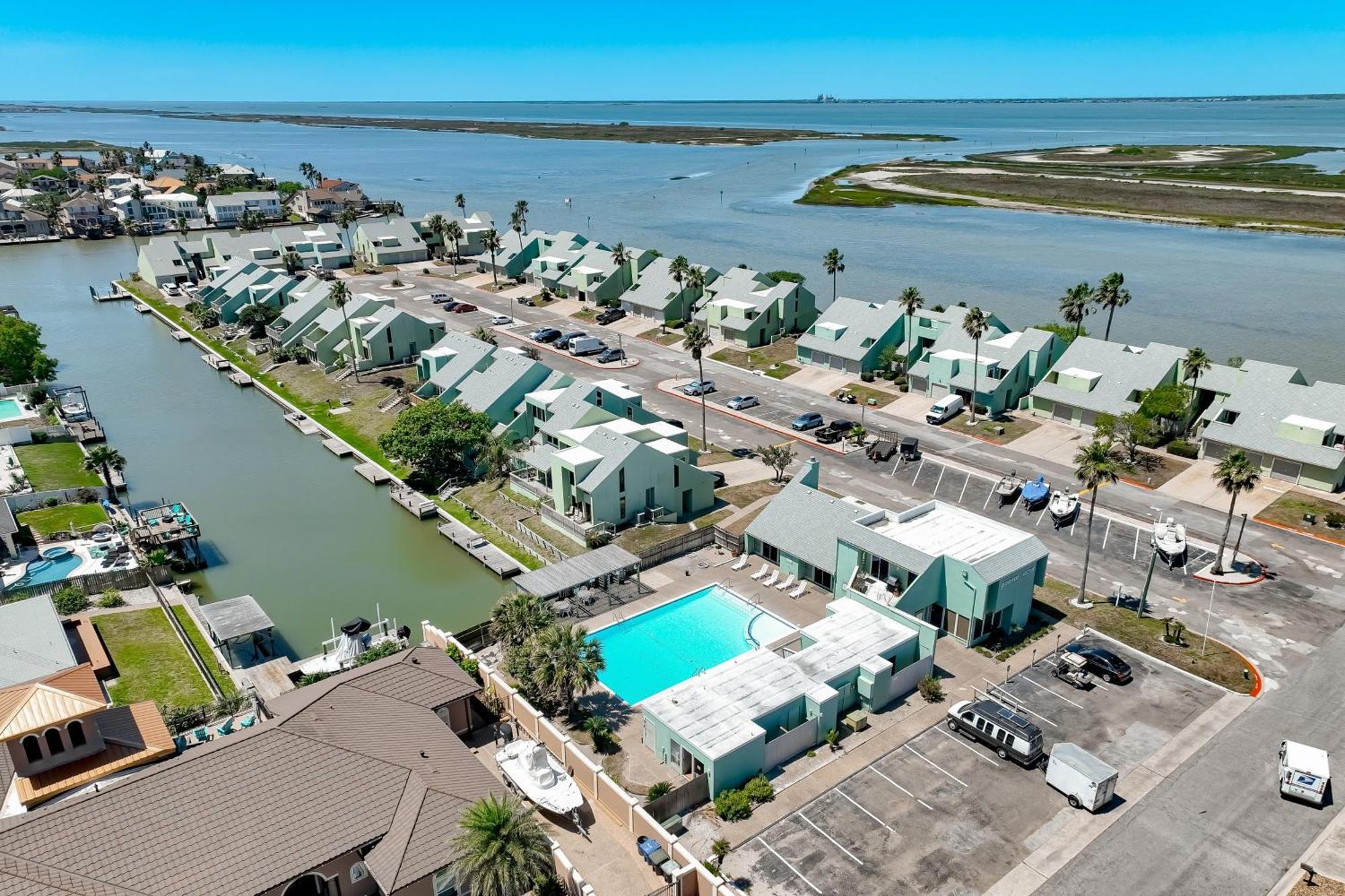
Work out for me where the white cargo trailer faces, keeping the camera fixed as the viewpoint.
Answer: facing away from the viewer and to the left of the viewer

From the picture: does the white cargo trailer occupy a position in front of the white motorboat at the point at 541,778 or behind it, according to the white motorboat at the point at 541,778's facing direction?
in front

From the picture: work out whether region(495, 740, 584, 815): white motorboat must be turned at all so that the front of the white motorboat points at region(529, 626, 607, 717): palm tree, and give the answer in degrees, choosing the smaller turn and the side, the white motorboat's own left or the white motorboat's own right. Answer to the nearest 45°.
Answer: approximately 135° to the white motorboat's own left

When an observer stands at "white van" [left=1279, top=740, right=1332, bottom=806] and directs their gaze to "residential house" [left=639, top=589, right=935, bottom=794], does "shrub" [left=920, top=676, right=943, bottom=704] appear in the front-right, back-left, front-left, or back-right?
front-right

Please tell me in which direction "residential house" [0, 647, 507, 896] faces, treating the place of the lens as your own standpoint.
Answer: facing the viewer and to the right of the viewer

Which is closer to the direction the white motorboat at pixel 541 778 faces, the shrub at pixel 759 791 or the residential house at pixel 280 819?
the shrub

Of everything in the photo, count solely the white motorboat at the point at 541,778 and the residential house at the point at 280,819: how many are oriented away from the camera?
0

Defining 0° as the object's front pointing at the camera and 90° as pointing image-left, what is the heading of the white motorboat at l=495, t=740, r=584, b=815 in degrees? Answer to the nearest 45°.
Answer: approximately 315°

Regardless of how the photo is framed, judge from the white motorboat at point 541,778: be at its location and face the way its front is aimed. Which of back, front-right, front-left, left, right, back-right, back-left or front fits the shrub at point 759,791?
front-left

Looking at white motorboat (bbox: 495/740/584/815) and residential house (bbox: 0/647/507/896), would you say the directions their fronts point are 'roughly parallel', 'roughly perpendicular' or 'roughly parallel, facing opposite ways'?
roughly parallel
